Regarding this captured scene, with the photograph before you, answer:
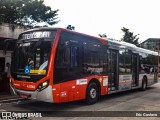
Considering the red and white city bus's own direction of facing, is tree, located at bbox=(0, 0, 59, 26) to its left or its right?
on its right

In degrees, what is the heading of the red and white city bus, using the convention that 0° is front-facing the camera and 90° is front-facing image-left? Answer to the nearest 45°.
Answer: approximately 45°
